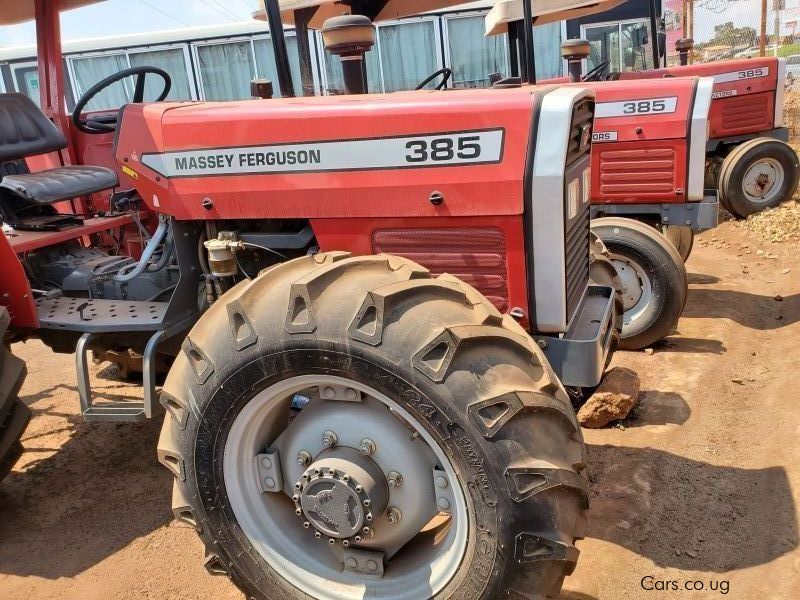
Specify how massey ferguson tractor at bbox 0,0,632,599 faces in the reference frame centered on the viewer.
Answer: facing the viewer and to the right of the viewer

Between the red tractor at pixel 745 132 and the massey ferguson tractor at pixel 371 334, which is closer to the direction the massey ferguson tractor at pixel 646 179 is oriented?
the red tractor

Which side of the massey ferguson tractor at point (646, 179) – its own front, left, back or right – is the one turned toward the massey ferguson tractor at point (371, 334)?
right

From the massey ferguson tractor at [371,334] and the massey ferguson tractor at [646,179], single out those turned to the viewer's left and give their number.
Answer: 0

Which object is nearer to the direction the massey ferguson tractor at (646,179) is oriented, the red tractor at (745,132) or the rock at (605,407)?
the red tractor

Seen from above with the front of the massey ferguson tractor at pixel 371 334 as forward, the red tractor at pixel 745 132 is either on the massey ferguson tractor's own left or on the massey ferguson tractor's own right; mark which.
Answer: on the massey ferguson tractor's own left

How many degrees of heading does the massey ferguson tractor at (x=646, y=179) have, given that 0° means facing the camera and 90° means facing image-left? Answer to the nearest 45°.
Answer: approximately 270°

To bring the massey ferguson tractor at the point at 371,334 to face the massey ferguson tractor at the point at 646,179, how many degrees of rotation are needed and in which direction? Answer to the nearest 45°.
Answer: approximately 90° to its left

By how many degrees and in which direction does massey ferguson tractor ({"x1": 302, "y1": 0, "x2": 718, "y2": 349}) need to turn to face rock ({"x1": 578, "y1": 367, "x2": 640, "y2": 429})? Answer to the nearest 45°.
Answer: approximately 90° to its right
